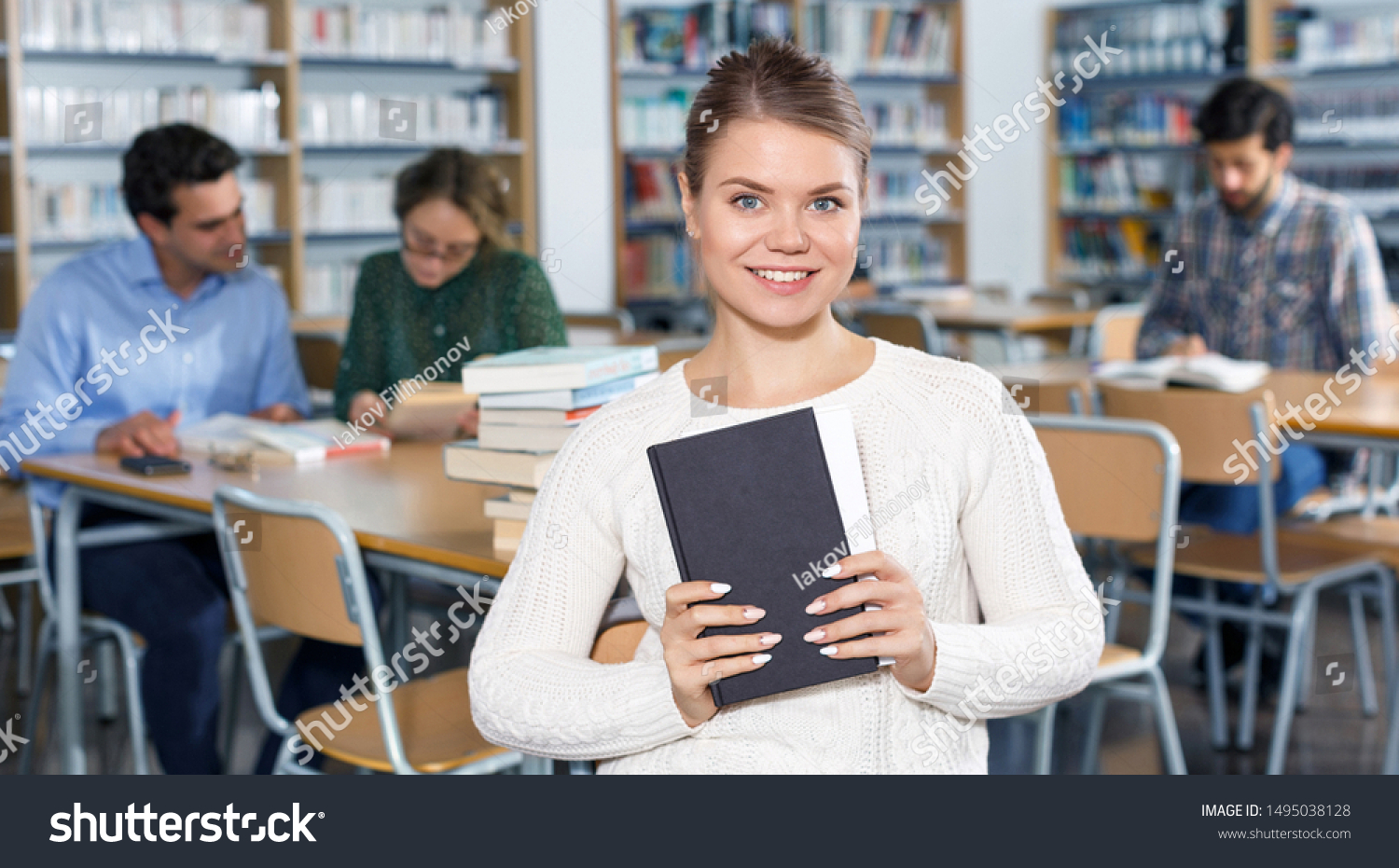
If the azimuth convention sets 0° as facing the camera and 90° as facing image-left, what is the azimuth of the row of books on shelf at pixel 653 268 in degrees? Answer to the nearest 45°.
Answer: approximately 0°

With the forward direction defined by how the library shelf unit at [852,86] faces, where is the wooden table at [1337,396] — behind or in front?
in front

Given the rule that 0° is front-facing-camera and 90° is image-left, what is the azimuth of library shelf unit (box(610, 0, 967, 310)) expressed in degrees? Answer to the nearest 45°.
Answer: approximately 0°

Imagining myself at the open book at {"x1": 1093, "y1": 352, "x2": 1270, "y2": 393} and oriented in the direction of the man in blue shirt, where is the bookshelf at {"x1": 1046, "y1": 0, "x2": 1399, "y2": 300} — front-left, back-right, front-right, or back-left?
back-right

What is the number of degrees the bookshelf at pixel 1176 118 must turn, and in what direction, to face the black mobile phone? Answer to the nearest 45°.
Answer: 0° — it already faces it

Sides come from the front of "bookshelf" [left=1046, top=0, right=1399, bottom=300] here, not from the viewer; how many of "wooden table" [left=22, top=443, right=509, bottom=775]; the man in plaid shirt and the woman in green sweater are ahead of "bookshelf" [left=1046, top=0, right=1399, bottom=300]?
3

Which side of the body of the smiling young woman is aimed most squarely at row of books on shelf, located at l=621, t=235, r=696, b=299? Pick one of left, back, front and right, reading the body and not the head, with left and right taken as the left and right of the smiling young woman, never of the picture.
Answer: back

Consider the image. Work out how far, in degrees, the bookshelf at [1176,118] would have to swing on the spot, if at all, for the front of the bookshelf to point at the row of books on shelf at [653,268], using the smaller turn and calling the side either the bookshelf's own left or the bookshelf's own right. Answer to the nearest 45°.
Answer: approximately 45° to the bookshelf's own right

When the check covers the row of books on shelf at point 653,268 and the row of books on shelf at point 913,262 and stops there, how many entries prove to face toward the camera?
2
